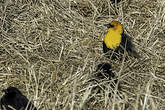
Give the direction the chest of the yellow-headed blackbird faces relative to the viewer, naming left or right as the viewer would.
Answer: facing the viewer and to the left of the viewer

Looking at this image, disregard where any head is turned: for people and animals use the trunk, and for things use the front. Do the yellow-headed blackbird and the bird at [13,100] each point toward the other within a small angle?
no

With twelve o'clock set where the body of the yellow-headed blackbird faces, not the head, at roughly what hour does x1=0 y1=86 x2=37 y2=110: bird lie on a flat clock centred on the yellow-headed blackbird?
The bird is roughly at 12 o'clock from the yellow-headed blackbird.
